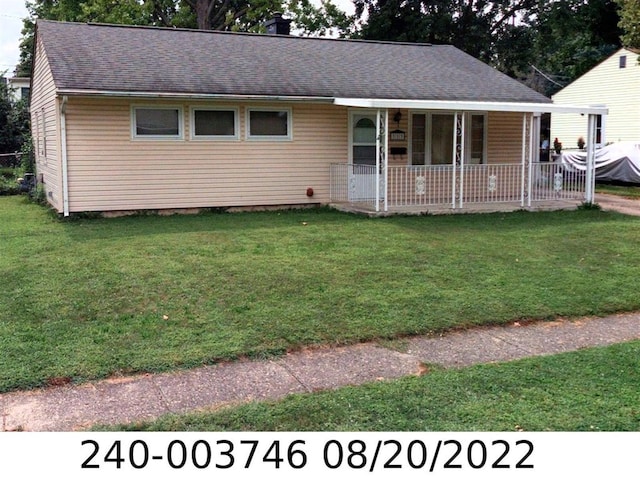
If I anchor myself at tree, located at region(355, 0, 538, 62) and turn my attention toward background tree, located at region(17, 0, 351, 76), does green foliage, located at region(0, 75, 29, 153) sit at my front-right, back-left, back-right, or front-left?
front-left

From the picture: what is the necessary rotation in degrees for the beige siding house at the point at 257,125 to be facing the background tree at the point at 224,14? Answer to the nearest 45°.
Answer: approximately 180°

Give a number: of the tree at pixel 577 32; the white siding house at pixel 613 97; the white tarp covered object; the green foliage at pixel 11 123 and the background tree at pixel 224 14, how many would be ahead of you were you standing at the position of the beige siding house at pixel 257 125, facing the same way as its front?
0

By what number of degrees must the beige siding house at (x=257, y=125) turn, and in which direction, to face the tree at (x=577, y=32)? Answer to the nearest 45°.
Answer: approximately 135° to its left

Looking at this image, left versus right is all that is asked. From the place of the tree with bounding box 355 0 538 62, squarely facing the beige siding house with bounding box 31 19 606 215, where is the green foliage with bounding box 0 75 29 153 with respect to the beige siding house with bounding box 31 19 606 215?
right

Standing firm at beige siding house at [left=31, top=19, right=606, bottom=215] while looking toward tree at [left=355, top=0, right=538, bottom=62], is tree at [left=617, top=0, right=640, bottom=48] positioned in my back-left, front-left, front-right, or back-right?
front-right

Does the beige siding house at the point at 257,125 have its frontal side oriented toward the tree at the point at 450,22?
no

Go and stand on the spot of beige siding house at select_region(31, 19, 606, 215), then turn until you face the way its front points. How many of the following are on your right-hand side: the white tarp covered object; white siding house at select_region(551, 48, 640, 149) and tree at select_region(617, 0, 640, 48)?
0

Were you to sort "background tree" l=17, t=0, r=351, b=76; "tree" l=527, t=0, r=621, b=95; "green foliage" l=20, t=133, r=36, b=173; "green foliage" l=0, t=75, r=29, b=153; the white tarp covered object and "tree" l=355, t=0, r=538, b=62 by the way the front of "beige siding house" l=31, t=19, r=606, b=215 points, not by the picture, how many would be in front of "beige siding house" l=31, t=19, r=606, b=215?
0

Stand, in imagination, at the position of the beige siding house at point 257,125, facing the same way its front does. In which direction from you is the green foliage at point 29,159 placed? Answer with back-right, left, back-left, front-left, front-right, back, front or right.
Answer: back-right

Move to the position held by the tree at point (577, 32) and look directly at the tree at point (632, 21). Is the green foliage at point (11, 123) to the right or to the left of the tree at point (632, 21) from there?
right

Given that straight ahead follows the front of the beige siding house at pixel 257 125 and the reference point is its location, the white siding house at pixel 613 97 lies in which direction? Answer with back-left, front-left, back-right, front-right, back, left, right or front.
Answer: back-left

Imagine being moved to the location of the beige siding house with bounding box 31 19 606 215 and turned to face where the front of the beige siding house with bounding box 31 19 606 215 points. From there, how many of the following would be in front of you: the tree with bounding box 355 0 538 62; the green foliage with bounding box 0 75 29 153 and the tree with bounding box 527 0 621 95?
0

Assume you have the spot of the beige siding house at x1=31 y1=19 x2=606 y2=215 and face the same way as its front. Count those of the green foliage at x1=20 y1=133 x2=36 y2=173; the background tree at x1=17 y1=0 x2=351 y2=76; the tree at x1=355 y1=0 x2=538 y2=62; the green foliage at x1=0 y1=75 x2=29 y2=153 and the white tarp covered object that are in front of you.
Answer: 0

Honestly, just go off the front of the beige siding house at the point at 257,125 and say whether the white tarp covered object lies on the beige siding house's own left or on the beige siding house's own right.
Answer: on the beige siding house's own left

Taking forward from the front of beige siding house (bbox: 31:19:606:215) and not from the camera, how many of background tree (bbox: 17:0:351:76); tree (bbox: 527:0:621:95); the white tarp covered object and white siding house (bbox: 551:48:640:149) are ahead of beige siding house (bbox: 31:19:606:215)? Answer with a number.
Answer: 0

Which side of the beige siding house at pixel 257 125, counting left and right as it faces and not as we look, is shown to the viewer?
front
